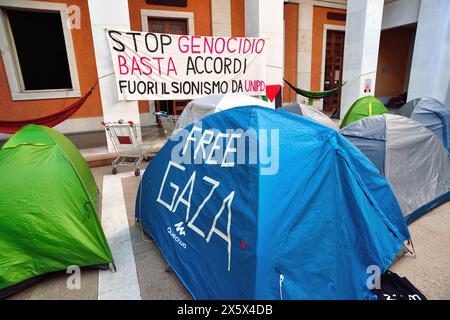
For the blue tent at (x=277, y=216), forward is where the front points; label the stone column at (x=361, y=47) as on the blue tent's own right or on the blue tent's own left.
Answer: on the blue tent's own left

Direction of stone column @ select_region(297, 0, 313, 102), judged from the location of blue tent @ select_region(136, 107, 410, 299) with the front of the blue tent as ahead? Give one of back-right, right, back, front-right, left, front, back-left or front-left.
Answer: back-left

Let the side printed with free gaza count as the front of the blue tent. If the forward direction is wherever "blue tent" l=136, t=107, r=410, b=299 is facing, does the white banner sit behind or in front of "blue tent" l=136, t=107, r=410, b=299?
behind

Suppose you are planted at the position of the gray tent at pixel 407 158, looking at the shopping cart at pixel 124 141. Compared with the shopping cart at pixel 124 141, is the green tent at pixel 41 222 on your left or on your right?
left

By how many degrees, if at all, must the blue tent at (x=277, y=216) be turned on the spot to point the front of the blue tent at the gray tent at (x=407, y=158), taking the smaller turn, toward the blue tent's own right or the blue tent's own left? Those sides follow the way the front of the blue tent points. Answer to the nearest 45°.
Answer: approximately 90° to the blue tent's own left

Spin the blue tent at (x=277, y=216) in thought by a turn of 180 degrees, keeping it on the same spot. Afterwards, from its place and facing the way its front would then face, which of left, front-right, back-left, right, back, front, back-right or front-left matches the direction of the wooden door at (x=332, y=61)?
front-right

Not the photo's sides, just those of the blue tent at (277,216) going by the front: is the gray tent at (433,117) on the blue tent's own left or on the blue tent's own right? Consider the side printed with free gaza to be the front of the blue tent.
on the blue tent's own left
